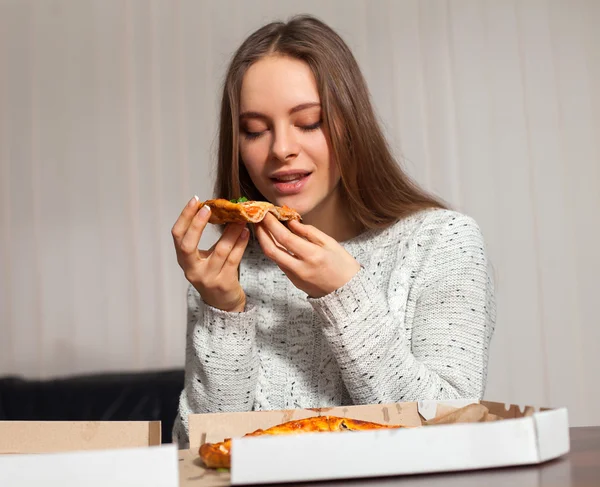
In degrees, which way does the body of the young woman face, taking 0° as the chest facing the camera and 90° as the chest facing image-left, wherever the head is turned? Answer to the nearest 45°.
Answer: approximately 45°

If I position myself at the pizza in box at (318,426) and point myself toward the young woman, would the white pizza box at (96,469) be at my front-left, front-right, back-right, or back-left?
back-left
